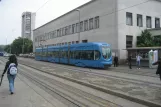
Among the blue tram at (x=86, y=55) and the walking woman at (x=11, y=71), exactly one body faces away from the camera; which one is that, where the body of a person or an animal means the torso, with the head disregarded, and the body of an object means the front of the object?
the walking woman

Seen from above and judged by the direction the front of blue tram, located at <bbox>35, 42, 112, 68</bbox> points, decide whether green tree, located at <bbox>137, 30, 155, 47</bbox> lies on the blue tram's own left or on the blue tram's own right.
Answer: on the blue tram's own left

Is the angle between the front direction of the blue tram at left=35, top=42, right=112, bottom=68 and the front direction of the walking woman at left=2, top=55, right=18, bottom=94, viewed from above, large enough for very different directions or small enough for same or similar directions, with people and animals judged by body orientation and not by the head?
very different directions

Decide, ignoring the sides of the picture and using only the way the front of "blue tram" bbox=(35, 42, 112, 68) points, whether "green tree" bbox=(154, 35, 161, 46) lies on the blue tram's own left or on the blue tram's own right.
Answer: on the blue tram's own left

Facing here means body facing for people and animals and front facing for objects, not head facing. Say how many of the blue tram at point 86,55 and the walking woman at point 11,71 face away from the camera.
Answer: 1

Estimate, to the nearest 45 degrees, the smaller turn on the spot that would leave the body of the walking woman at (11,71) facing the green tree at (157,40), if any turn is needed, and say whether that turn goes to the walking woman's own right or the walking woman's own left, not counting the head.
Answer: approximately 45° to the walking woman's own right

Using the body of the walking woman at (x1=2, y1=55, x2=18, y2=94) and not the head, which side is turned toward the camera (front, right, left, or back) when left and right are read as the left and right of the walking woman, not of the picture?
back

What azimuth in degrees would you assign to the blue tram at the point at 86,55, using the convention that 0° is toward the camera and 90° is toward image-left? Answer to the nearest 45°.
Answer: approximately 315°

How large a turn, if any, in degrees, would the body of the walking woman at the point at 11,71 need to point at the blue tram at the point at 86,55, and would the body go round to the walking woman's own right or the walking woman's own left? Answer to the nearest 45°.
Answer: approximately 45° to the walking woman's own right

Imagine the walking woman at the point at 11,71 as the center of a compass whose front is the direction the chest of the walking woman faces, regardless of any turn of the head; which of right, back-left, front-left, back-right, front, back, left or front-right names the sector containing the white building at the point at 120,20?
front-right
